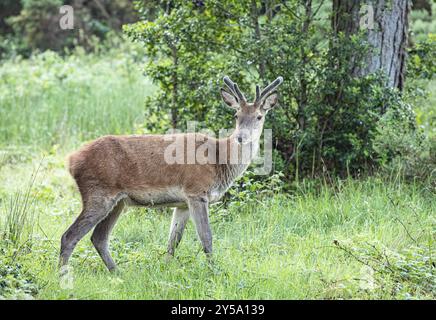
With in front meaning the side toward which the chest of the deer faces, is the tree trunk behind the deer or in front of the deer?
in front

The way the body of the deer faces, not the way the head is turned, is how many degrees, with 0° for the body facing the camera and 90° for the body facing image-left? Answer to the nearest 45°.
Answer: approximately 270°
